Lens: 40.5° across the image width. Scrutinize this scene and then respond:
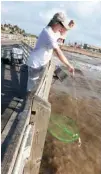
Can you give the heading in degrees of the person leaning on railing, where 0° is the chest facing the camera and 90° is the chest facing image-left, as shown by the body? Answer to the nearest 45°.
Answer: approximately 270°
